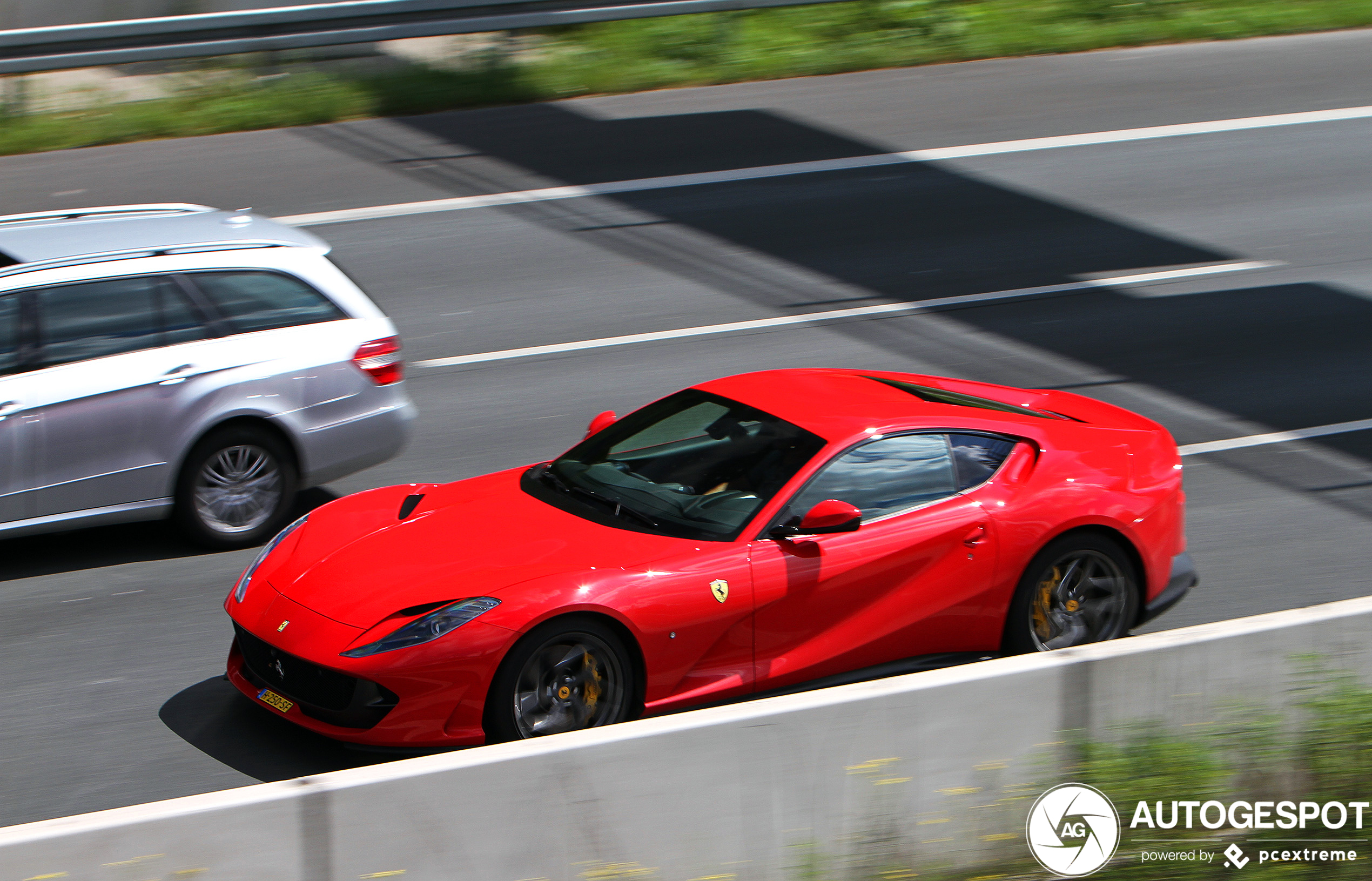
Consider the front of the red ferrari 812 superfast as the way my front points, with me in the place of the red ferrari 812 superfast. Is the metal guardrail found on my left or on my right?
on my right

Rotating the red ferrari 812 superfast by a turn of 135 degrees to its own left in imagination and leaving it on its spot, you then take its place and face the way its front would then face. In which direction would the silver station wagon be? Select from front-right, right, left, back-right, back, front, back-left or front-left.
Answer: back-left

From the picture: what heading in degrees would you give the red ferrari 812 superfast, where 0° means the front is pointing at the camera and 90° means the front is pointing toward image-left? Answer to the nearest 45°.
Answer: approximately 45°
